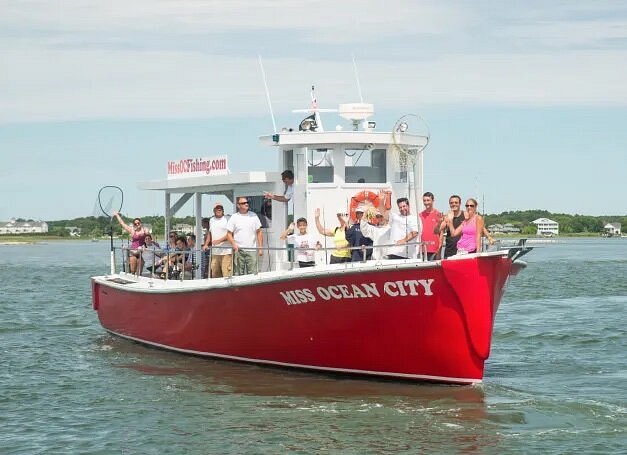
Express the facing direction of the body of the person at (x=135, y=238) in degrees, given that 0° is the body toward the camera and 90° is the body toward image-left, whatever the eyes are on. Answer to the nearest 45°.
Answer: approximately 0°

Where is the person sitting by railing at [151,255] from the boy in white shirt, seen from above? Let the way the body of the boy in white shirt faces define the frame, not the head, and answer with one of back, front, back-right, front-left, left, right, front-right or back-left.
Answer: back-right
